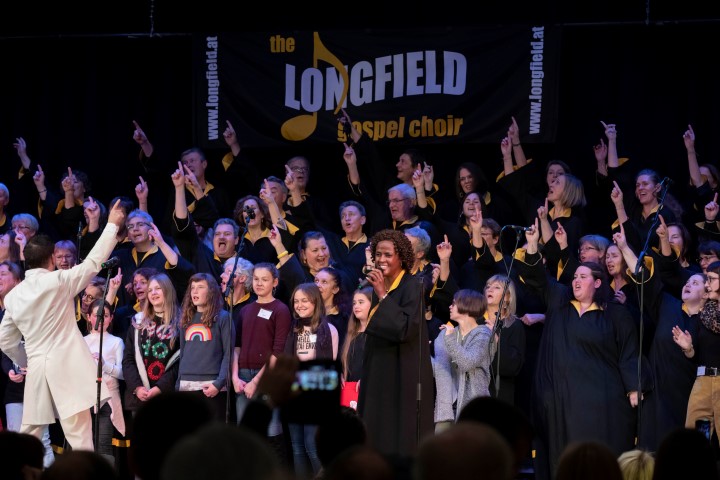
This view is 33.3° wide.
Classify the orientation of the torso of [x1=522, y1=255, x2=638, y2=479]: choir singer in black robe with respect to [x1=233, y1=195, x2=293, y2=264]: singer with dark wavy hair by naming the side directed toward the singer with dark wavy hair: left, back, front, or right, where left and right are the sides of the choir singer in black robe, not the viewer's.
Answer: right

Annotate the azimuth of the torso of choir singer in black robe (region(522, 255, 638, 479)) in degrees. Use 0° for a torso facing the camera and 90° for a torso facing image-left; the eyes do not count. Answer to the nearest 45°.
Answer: approximately 45°

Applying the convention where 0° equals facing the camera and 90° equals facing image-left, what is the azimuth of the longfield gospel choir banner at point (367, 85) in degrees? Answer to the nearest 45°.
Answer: approximately 0°

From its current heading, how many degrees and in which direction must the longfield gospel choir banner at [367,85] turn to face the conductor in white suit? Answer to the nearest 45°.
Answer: approximately 45° to its right

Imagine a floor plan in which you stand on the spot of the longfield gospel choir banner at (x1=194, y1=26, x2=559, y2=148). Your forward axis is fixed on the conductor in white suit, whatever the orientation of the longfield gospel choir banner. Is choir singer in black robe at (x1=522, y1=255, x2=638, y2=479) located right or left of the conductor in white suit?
left

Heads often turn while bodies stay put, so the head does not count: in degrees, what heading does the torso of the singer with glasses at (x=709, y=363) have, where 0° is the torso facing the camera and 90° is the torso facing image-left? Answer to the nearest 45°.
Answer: approximately 45°
